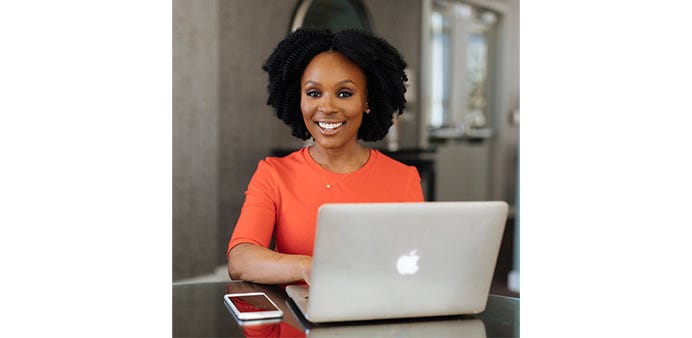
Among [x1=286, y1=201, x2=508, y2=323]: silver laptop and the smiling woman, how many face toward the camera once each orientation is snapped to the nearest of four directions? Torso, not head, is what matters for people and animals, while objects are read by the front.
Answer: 1

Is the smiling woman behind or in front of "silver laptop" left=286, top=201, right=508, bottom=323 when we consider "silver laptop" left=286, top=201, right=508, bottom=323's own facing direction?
in front

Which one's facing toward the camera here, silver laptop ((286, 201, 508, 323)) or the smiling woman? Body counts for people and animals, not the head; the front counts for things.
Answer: the smiling woman

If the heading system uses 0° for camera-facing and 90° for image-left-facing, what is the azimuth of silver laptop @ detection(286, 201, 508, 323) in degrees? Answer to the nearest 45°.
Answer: approximately 135°

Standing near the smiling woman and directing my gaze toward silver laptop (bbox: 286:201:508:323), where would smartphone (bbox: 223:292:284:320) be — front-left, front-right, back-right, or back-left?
front-right

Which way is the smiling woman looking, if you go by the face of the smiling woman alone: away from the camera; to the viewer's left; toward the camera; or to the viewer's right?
toward the camera

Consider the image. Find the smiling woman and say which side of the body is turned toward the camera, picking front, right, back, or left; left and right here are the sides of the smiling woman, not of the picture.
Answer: front
